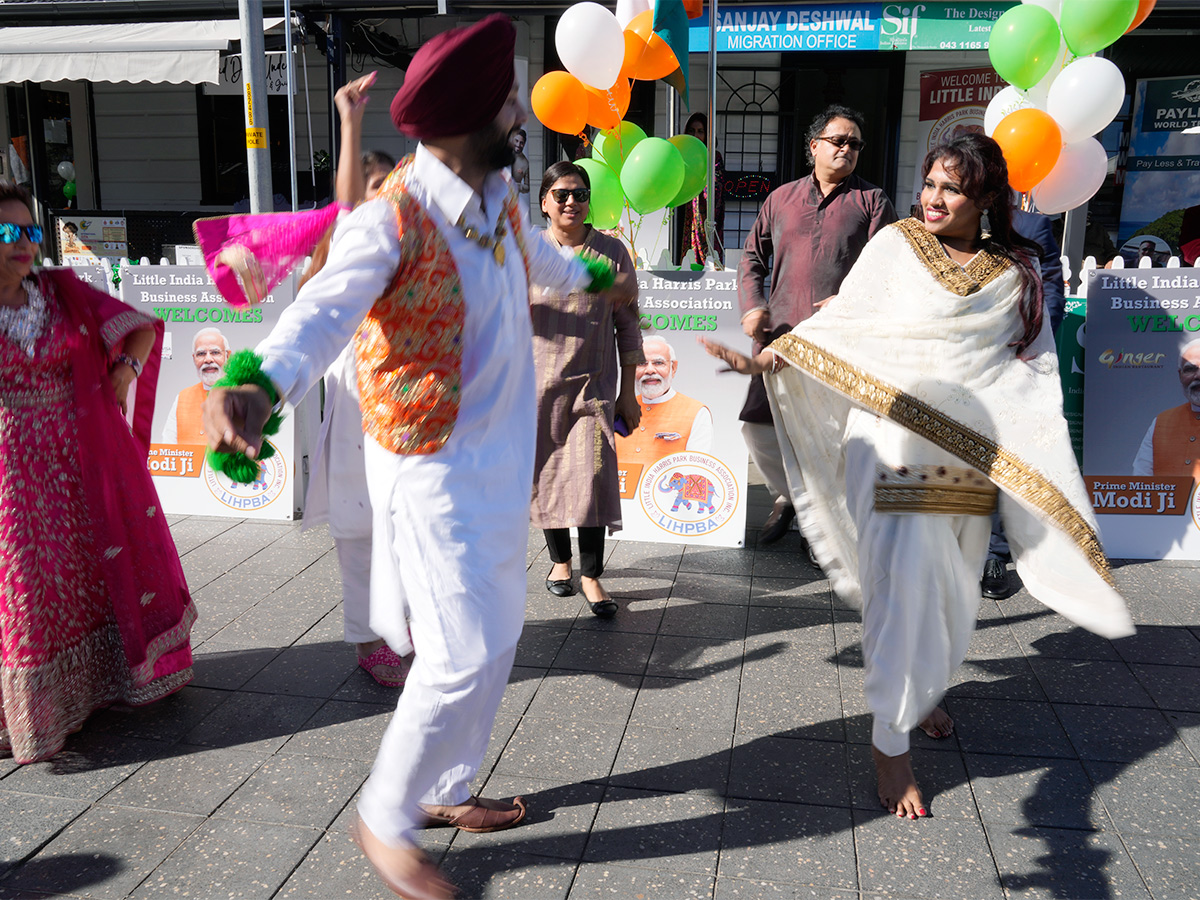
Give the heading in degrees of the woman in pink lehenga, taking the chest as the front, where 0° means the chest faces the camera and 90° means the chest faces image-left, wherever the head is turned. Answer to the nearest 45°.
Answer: approximately 0°

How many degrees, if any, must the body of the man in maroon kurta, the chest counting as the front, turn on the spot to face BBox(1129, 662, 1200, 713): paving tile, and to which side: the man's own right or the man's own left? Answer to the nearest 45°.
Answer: approximately 45° to the man's own left

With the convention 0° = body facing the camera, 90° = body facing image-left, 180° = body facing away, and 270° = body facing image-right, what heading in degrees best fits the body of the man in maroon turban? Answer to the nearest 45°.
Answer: approximately 315°

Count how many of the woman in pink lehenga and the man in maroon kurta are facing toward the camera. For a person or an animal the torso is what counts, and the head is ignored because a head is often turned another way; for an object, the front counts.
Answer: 2

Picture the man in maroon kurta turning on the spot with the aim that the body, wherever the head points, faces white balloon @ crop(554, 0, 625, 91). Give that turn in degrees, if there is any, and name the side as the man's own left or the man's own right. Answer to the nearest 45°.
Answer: approximately 90° to the man's own right

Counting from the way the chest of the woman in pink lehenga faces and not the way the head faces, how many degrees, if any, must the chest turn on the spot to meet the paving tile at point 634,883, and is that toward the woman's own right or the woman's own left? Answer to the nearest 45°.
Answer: approximately 45° to the woman's own left
